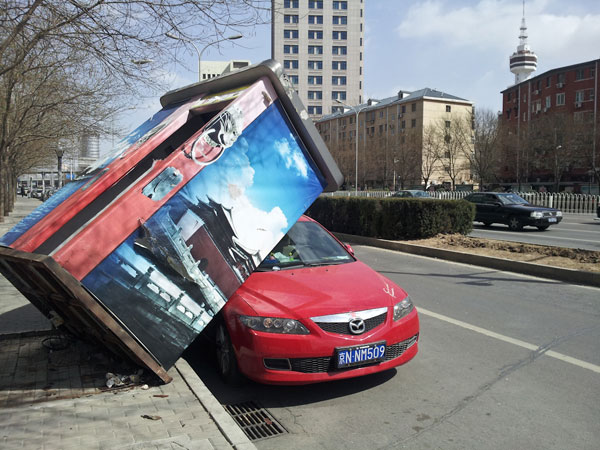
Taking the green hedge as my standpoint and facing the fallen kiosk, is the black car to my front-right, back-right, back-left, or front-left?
back-left

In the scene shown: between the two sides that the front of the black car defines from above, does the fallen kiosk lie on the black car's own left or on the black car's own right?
on the black car's own right

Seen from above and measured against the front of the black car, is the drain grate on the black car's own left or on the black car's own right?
on the black car's own right

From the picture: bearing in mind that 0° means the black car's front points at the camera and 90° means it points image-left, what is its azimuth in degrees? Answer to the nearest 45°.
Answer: approximately 315°
